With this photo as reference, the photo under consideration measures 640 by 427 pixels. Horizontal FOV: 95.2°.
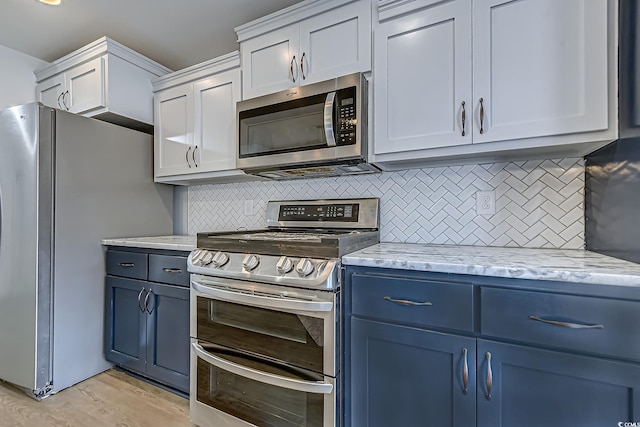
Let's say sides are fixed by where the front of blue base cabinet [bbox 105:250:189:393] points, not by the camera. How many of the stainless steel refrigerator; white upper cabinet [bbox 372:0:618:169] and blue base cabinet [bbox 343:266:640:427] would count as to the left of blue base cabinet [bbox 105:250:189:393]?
2

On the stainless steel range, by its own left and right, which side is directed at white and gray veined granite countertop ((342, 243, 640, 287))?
left

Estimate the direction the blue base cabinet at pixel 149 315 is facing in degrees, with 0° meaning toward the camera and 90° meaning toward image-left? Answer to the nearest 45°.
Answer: approximately 45°

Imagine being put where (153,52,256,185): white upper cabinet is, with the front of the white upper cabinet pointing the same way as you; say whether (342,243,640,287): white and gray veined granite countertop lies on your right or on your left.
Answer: on your left

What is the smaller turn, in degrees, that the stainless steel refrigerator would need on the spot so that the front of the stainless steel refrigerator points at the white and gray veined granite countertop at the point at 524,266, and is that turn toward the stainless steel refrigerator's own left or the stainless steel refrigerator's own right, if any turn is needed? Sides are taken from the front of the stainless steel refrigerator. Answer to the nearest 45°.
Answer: approximately 90° to the stainless steel refrigerator's own left

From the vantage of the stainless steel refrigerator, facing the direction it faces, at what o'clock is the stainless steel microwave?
The stainless steel microwave is roughly at 9 o'clock from the stainless steel refrigerator.
